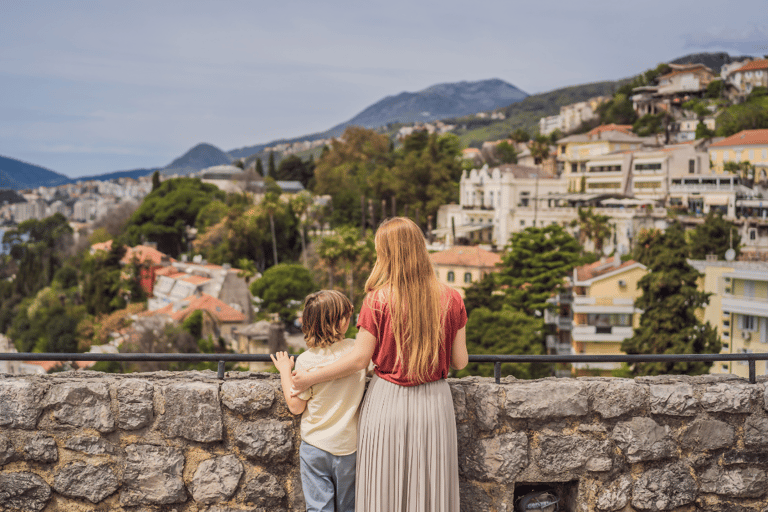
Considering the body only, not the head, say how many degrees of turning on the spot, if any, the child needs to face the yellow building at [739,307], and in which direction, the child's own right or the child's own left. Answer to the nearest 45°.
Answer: approximately 45° to the child's own right

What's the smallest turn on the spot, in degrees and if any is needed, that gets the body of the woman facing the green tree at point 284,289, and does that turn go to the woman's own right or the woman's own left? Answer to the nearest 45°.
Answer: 0° — they already face it

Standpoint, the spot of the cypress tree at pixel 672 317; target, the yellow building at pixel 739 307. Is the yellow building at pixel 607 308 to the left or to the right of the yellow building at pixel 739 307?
left

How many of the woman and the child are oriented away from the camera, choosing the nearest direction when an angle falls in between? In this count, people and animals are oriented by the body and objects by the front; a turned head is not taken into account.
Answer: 2

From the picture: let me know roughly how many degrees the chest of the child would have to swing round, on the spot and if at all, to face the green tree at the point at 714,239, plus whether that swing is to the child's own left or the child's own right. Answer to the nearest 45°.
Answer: approximately 45° to the child's own right

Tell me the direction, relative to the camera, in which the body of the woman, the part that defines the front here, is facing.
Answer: away from the camera

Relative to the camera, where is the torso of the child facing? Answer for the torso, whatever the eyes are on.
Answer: away from the camera

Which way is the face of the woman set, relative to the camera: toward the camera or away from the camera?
away from the camera
